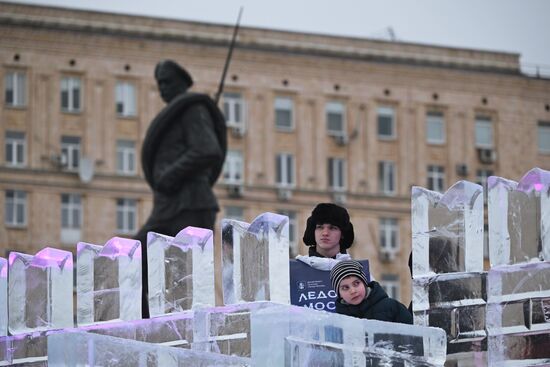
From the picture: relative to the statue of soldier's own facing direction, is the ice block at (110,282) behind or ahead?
ahead

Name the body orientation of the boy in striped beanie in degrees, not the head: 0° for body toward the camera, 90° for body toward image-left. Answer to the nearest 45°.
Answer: approximately 45°

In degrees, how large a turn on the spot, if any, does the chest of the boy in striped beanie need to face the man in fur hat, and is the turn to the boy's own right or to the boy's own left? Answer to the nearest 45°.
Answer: approximately 135° to the boy's own right

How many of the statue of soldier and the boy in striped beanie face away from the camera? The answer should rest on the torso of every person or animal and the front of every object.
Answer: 0

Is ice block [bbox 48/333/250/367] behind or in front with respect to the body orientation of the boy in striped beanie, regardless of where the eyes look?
in front

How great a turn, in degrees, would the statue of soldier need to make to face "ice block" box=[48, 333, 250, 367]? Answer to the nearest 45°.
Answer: approximately 45° to its left

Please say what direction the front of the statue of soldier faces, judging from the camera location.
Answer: facing the viewer and to the left of the viewer

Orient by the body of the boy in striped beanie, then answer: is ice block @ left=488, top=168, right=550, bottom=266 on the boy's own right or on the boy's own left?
on the boy's own left
